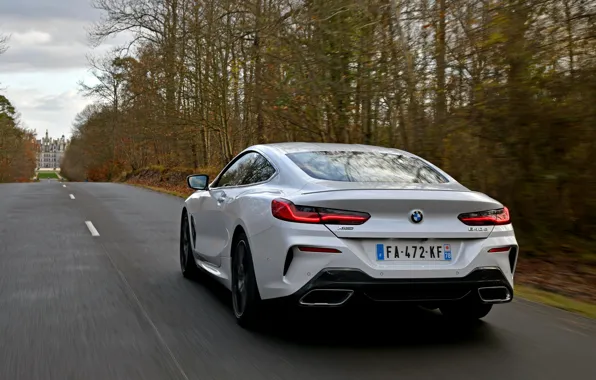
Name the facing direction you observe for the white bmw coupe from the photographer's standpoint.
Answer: facing away from the viewer and to the left of the viewer
